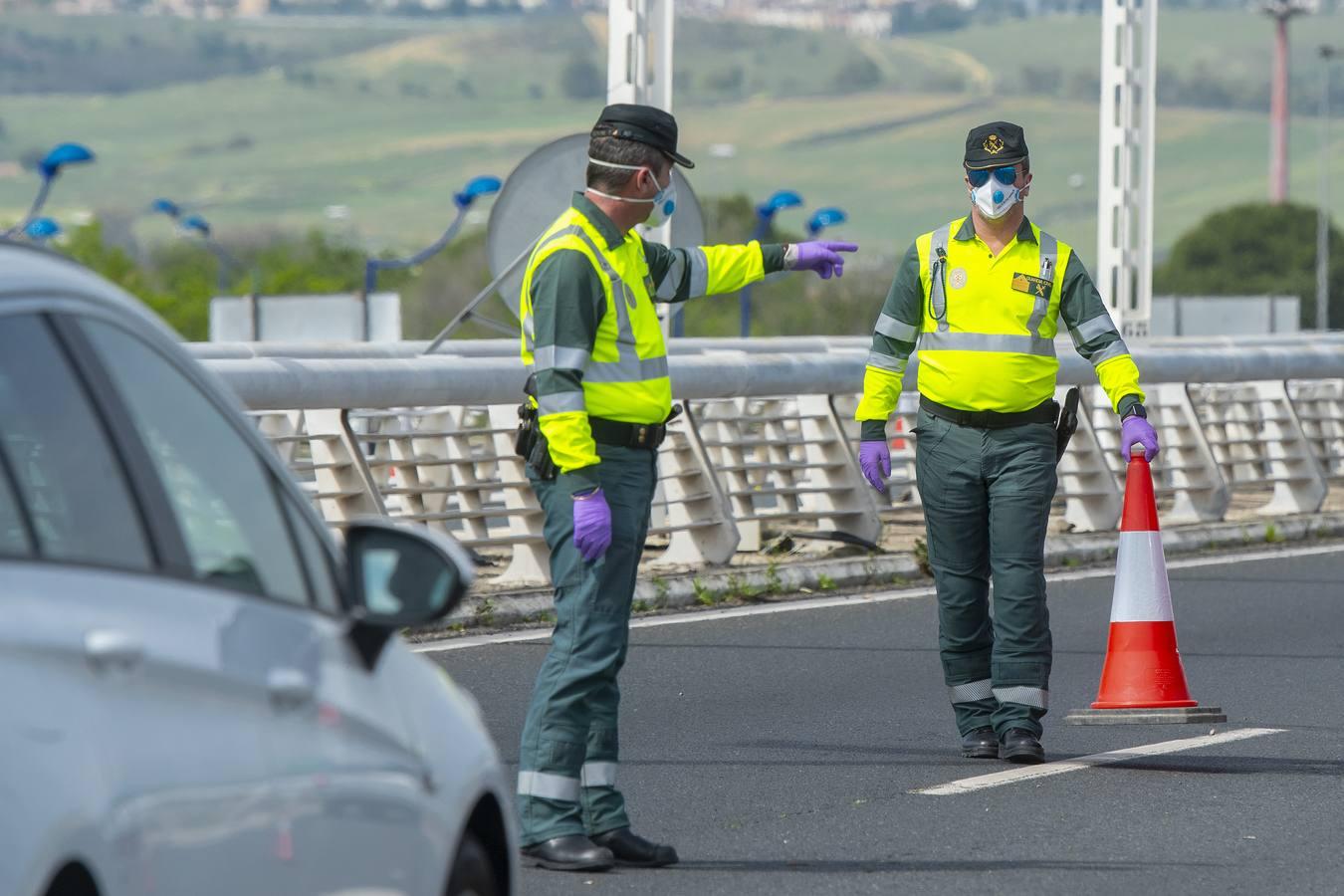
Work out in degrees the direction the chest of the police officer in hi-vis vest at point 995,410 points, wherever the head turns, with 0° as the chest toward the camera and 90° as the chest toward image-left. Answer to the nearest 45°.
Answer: approximately 0°

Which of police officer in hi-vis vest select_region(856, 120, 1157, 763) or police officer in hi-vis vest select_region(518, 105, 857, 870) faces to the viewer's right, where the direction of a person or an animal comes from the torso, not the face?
police officer in hi-vis vest select_region(518, 105, 857, 870)

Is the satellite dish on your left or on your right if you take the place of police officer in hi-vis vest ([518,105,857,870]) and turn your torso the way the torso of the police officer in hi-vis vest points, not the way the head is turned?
on your left

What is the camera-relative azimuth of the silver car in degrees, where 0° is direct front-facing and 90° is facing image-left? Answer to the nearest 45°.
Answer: approximately 225°

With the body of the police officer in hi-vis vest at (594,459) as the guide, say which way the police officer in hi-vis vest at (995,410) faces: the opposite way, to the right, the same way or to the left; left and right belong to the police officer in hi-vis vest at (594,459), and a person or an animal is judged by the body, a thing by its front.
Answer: to the right

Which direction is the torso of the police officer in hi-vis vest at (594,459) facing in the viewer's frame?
to the viewer's right

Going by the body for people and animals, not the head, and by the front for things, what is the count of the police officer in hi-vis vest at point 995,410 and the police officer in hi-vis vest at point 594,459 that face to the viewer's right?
1

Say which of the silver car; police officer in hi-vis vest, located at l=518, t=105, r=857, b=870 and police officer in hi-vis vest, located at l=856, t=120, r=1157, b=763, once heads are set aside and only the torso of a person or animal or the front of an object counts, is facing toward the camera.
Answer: police officer in hi-vis vest, located at l=856, t=120, r=1157, b=763

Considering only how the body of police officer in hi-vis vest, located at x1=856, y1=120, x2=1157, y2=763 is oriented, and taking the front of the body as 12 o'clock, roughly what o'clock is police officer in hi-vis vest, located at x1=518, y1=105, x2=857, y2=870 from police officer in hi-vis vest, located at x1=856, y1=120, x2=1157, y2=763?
police officer in hi-vis vest, located at x1=518, y1=105, x2=857, y2=870 is roughly at 1 o'clock from police officer in hi-vis vest, located at x1=856, y1=120, x2=1157, y2=763.

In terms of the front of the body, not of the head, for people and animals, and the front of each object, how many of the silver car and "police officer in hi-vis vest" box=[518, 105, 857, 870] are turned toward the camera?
0

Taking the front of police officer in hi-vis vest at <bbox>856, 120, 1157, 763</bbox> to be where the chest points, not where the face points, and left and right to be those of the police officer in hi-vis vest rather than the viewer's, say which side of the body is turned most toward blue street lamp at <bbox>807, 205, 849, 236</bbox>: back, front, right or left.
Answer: back

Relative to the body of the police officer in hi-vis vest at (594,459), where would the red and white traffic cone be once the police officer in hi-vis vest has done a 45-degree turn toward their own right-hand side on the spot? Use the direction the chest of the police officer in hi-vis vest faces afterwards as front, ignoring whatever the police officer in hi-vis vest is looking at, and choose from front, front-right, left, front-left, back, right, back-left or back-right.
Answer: left
